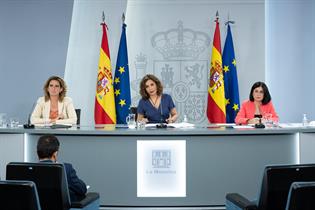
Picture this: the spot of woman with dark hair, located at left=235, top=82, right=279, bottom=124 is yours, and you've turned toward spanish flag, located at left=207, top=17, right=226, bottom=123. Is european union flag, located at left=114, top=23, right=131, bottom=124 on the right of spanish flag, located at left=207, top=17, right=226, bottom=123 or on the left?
left

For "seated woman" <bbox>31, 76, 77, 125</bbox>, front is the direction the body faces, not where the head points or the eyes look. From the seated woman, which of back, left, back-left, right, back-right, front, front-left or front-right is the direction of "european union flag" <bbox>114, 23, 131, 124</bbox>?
back-left

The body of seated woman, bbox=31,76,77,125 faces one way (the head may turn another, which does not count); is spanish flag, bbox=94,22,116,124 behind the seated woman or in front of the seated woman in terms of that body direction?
behind

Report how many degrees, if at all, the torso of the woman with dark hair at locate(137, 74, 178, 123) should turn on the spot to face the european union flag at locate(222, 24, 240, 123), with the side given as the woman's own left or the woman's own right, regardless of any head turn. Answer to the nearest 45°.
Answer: approximately 135° to the woman's own left

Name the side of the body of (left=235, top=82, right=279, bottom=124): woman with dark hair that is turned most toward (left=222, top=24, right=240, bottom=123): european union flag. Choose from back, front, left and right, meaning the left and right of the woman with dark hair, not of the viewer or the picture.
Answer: back

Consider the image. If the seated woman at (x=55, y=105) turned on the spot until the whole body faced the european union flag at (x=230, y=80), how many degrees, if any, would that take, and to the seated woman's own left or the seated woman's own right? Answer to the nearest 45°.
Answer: approximately 90° to the seated woman's own left

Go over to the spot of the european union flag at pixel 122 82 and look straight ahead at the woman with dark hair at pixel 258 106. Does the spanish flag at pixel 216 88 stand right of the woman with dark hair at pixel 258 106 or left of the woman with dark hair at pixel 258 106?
left

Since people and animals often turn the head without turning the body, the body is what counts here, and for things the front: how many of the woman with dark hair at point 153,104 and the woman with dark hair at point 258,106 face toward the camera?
2

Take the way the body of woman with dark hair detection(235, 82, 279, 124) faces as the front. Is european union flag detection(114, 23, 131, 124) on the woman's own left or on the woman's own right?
on the woman's own right

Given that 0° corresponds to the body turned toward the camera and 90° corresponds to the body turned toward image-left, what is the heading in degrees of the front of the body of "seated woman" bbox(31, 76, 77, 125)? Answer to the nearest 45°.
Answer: approximately 0°
